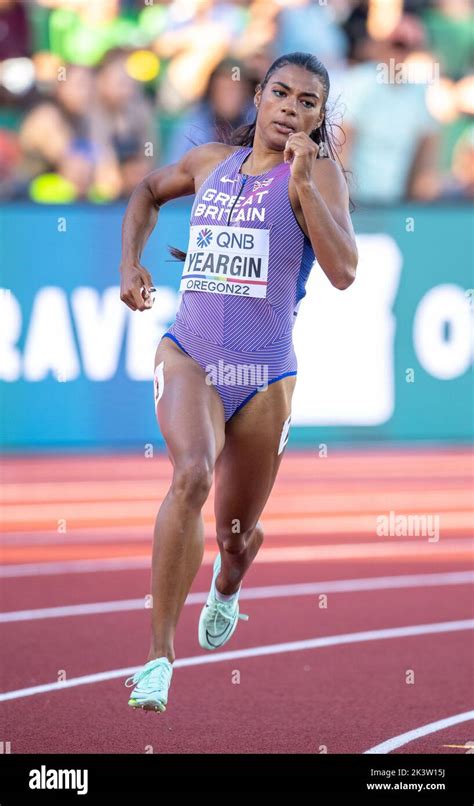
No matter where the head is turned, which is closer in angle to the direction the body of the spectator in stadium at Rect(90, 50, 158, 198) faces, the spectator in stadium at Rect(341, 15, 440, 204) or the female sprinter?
the female sprinter

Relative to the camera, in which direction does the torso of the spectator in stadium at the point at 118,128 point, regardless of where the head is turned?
toward the camera

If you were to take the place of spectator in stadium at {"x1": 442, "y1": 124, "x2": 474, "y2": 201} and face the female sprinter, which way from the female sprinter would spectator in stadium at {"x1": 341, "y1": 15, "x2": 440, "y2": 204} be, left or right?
right

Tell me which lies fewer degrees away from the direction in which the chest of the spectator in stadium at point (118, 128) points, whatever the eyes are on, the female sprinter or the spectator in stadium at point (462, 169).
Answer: the female sprinter

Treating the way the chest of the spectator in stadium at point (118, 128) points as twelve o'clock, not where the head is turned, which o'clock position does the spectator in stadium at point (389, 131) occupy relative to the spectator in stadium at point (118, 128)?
the spectator in stadium at point (389, 131) is roughly at 9 o'clock from the spectator in stadium at point (118, 128).

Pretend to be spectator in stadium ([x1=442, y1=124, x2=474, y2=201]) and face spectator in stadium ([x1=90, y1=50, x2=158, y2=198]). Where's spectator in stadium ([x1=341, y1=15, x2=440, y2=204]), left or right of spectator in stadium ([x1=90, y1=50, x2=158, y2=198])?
left

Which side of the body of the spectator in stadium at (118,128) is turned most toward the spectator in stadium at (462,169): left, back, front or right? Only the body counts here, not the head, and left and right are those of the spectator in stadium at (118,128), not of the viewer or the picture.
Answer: left

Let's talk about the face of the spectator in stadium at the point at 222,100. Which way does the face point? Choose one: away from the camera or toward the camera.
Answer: toward the camera

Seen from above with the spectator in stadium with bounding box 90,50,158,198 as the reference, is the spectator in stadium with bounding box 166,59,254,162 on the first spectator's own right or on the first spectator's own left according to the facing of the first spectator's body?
on the first spectator's own left

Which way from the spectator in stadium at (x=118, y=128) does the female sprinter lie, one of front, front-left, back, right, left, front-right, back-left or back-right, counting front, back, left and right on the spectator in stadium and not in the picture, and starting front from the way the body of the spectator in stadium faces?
front

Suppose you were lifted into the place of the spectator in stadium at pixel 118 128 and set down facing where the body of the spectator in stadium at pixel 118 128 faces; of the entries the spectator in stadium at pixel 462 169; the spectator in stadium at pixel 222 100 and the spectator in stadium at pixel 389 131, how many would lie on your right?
0

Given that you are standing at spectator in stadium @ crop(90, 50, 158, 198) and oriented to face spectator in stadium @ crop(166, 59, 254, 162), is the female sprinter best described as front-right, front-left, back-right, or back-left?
front-right
